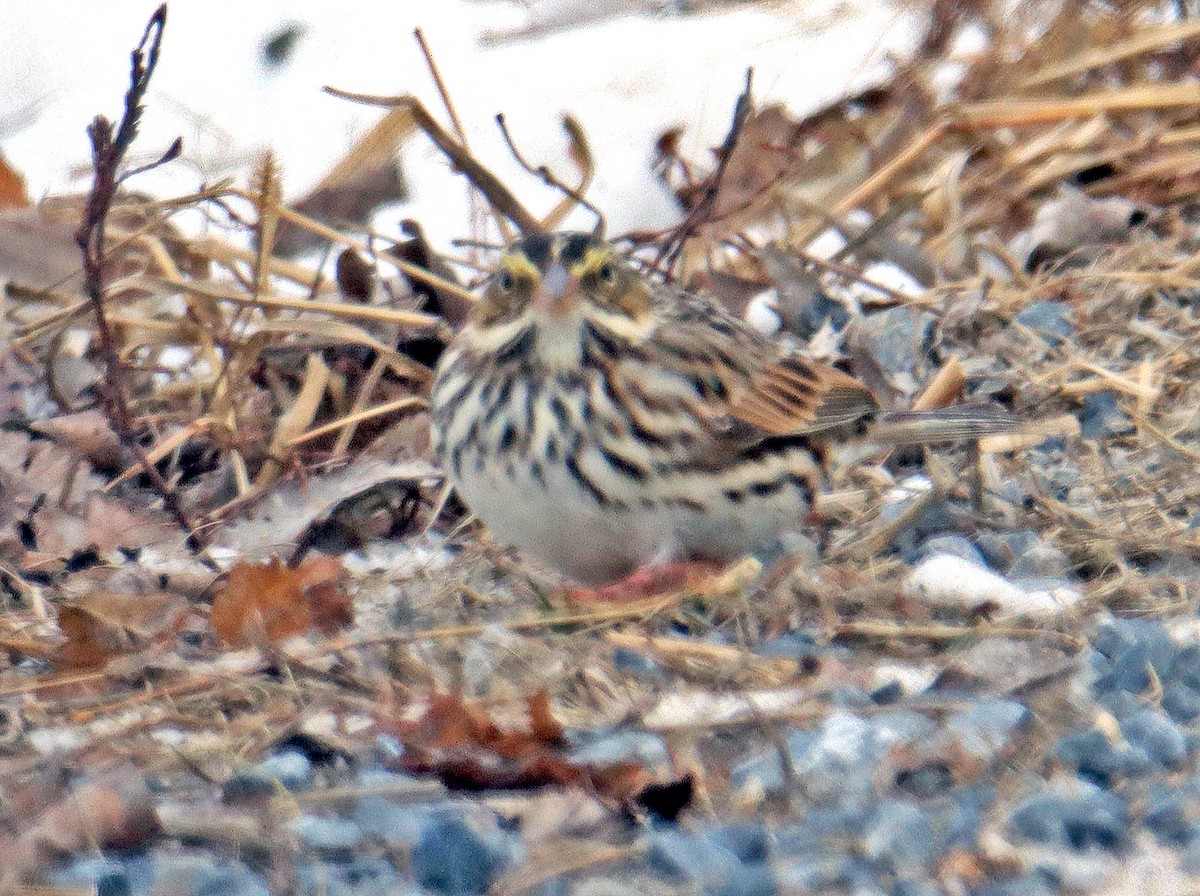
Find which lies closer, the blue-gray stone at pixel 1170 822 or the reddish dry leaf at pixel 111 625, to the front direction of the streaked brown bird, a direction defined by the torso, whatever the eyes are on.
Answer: the reddish dry leaf

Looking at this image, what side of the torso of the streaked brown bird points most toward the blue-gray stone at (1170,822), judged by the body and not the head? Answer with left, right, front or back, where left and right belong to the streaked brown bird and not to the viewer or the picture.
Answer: left

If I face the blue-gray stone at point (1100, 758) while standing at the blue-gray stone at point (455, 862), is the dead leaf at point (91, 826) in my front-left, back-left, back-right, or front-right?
back-left

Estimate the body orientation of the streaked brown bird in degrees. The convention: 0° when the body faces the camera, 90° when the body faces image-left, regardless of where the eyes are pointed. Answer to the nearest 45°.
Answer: approximately 45°

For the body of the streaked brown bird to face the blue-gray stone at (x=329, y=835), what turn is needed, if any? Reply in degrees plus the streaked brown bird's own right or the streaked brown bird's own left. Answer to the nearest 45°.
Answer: approximately 45° to the streaked brown bird's own left

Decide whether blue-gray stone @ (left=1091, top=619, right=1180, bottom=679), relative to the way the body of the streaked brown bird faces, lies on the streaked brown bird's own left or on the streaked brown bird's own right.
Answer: on the streaked brown bird's own left

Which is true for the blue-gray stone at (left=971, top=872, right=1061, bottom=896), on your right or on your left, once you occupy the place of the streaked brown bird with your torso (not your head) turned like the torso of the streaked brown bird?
on your left

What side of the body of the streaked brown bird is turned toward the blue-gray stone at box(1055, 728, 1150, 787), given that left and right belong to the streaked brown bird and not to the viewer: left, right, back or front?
left

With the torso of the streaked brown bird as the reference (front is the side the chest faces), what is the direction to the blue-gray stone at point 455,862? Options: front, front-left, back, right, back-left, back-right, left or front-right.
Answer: front-left

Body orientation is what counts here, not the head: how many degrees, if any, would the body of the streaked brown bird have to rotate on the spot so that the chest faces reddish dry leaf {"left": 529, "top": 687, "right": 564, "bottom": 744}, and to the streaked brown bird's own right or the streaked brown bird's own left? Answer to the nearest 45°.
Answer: approximately 45° to the streaked brown bird's own left

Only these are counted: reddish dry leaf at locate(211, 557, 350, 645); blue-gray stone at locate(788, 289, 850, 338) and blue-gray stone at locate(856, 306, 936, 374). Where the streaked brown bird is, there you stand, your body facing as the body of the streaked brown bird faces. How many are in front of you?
1

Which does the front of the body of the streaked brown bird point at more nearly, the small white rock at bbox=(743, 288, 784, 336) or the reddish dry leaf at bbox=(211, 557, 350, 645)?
the reddish dry leaf

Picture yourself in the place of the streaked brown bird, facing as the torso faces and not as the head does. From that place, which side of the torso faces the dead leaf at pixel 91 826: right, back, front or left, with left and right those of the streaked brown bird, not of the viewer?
front

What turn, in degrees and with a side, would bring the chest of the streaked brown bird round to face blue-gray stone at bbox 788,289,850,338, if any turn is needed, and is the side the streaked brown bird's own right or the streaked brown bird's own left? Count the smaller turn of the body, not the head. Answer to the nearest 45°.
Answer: approximately 135° to the streaked brown bird's own right

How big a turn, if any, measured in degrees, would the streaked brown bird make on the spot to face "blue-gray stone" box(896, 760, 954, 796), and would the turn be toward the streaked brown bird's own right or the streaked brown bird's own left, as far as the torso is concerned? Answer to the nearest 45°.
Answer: approximately 45° to the streaked brown bird's own left

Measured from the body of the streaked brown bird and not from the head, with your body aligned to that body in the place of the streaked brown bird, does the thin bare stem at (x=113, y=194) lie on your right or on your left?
on your right

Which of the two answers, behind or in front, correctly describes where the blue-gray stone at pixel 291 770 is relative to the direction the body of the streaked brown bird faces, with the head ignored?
in front

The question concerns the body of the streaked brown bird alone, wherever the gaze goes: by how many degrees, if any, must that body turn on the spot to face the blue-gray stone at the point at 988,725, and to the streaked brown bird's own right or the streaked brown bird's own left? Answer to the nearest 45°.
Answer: approximately 90° to the streaked brown bird's own left
